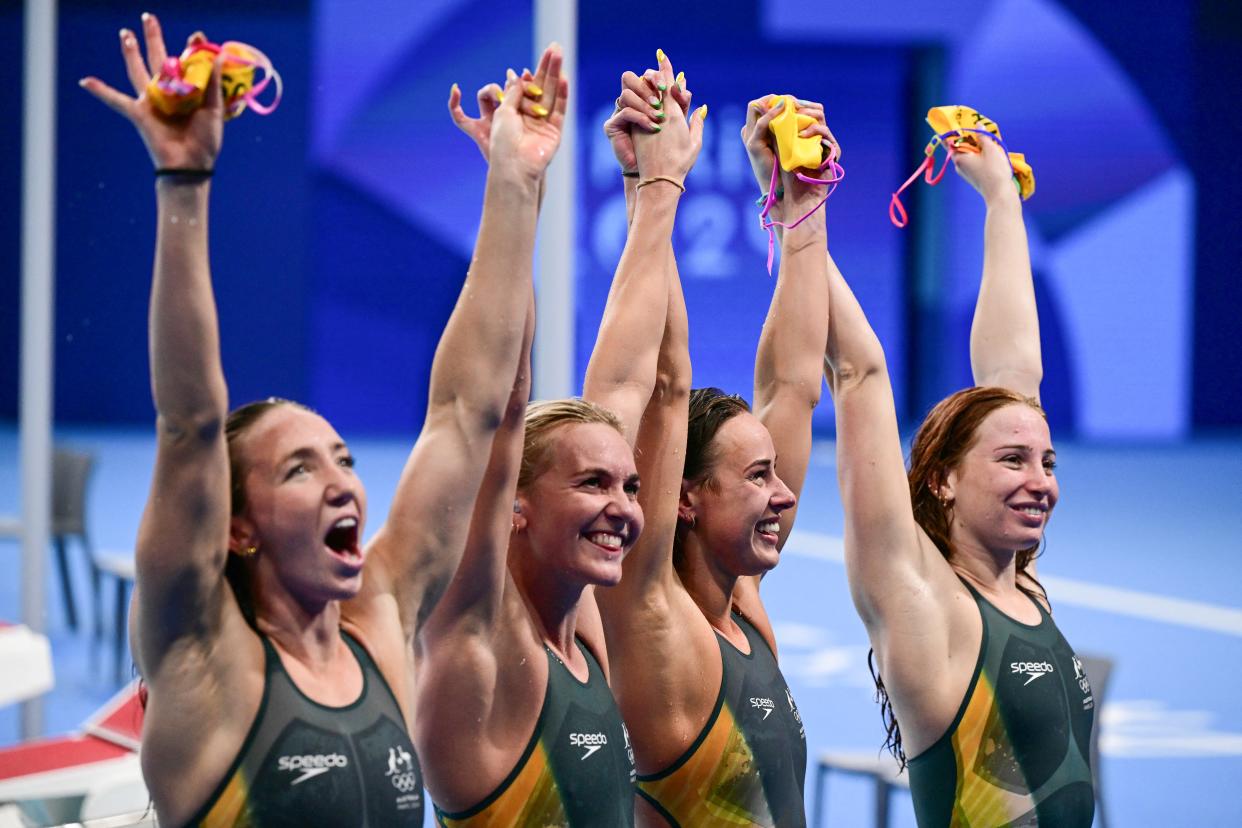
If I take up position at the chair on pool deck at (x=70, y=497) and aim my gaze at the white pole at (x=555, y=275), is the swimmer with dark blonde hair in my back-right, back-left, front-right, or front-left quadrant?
front-right

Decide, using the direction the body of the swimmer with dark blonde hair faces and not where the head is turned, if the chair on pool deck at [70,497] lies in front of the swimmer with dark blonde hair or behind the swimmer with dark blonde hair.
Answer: behind

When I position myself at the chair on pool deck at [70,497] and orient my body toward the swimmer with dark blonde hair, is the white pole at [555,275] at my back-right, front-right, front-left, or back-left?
front-left

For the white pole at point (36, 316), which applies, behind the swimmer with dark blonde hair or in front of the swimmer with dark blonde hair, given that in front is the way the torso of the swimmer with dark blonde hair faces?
behind

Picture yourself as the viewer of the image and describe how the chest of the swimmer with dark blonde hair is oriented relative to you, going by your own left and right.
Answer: facing the viewer and to the right of the viewer

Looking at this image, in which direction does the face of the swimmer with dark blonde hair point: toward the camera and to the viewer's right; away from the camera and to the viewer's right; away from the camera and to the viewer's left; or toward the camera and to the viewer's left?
toward the camera and to the viewer's right

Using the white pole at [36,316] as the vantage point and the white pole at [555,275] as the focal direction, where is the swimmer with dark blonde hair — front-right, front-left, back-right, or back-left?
front-right

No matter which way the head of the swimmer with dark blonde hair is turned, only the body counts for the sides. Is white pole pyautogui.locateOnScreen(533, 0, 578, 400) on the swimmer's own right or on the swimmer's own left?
on the swimmer's own left
